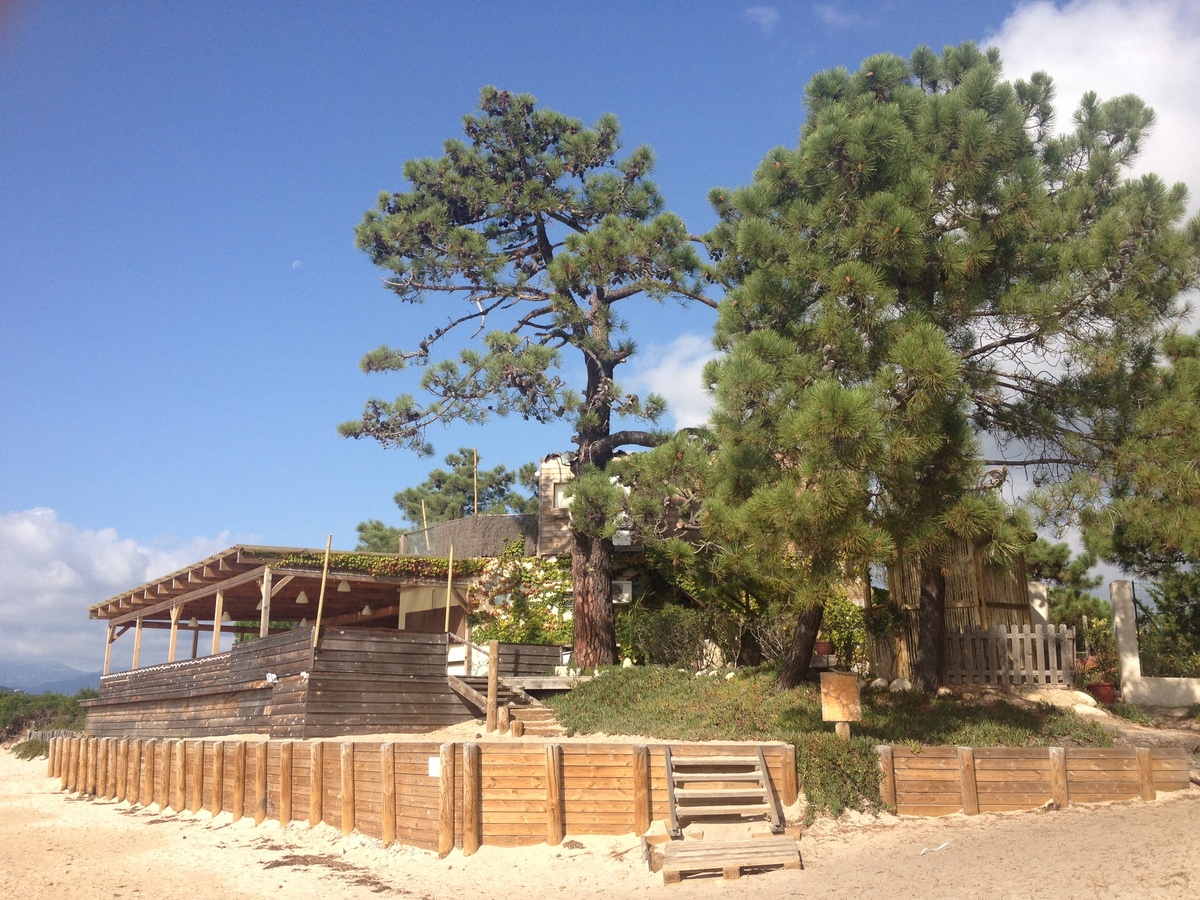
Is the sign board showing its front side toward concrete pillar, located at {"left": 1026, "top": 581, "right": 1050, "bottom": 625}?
no

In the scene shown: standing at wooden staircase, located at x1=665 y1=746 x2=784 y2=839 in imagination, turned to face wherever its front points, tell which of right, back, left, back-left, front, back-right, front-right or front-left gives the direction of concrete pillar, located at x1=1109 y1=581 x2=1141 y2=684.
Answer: back-left

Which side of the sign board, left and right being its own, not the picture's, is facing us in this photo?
front

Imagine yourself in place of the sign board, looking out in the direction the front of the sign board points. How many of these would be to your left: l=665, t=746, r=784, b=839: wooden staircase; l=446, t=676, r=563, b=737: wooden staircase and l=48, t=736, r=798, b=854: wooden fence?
0

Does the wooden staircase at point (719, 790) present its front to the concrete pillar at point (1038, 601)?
no

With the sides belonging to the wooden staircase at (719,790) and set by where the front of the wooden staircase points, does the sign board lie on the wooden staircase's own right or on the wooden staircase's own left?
on the wooden staircase's own left

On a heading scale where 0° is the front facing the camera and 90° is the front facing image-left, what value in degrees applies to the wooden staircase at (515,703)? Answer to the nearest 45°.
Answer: approximately 315°

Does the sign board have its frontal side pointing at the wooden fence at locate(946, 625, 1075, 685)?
no

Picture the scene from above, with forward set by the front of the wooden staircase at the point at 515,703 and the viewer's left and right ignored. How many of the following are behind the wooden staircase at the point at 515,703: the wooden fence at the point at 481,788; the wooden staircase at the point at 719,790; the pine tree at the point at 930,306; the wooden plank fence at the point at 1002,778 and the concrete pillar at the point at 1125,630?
0

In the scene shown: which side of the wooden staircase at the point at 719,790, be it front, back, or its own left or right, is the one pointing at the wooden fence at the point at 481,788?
right

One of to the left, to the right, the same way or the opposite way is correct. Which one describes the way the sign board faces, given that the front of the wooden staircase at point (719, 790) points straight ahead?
the same way

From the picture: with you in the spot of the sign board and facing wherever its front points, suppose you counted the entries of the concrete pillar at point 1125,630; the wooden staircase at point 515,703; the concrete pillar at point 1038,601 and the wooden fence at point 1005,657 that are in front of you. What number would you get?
0

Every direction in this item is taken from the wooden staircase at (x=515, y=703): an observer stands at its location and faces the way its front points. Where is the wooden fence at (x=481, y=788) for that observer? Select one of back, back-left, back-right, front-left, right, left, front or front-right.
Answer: front-right

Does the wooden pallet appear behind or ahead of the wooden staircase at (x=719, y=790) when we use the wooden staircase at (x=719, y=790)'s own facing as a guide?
ahead

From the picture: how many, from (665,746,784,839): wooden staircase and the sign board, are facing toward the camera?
2
